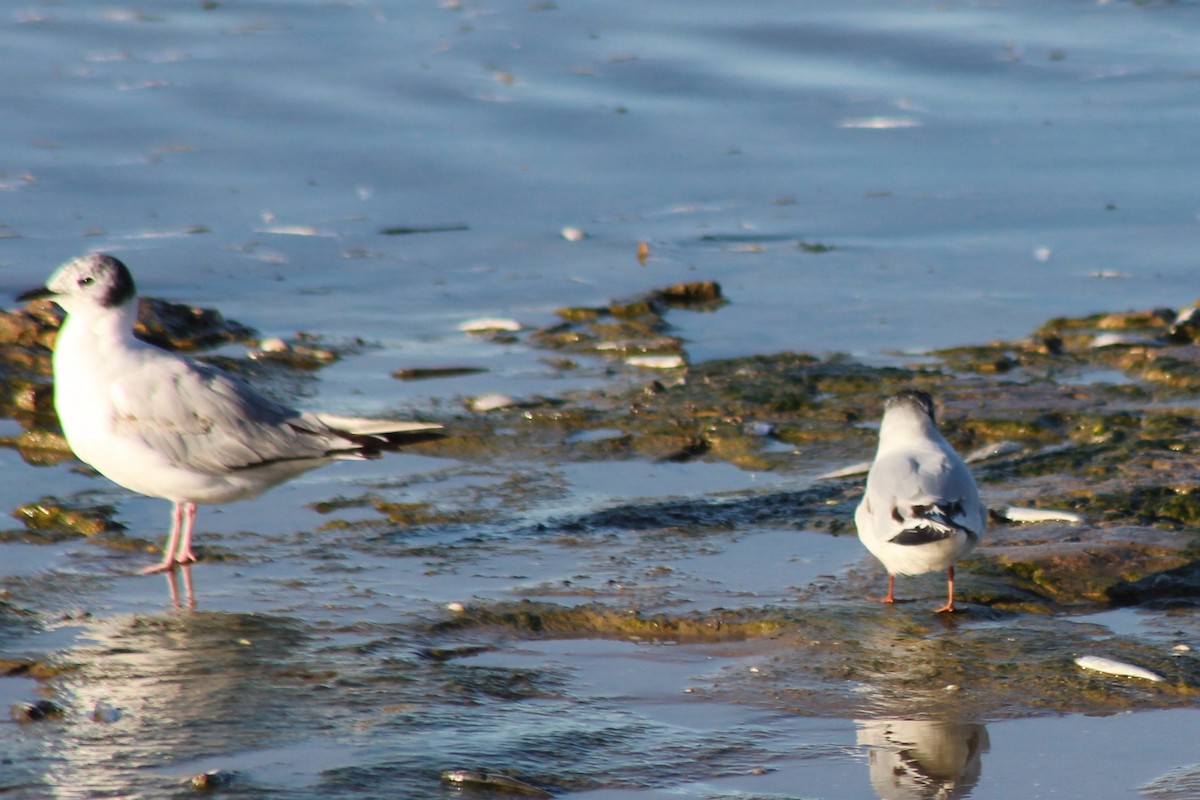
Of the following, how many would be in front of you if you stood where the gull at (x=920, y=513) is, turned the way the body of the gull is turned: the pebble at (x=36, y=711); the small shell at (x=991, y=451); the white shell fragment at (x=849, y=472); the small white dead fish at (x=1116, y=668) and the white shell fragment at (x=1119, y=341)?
3

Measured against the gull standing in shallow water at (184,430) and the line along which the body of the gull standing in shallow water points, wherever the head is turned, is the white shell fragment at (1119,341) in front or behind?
behind

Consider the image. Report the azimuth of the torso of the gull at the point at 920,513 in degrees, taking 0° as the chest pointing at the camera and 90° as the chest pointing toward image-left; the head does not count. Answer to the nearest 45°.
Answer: approximately 180°

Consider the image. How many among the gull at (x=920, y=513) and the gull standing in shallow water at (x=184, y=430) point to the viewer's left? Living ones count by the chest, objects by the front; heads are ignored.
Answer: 1

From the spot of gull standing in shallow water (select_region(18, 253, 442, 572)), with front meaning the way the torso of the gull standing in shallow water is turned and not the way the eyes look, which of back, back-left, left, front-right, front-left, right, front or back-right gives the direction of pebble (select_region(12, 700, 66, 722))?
left

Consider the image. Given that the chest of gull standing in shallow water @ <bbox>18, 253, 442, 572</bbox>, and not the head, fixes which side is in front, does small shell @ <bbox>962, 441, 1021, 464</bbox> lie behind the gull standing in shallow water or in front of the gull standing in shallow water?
behind

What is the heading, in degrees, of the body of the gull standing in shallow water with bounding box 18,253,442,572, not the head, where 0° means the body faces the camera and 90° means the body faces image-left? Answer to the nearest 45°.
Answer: approximately 90°

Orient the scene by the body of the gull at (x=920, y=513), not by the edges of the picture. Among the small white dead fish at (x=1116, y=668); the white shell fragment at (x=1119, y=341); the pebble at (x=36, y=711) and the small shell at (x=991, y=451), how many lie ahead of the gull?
2

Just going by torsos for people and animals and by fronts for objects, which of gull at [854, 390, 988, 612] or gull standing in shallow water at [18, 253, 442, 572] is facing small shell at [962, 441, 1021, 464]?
the gull

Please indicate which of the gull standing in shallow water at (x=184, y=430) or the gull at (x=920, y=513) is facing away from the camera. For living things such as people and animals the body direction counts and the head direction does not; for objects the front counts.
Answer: the gull

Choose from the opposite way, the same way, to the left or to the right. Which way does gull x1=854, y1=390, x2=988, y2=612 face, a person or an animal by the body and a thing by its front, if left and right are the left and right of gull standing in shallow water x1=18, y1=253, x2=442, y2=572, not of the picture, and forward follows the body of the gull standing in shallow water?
to the right

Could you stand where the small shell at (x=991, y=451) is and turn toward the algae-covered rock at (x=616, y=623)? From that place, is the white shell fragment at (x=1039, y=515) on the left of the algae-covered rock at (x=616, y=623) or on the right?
left

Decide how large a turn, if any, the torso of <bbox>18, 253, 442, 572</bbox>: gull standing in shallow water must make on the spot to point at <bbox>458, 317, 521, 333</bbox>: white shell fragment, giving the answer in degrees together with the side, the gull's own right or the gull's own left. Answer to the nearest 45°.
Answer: approximately 135° to the gull's own right

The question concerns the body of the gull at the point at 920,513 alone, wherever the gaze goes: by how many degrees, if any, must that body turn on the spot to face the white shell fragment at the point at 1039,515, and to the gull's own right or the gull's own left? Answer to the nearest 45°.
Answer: approximately 45° to the gull's own right

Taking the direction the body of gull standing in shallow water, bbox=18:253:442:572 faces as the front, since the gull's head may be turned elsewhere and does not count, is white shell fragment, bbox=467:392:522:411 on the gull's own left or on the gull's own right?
on the gull's own right
